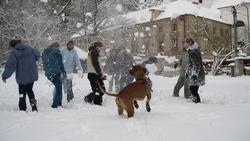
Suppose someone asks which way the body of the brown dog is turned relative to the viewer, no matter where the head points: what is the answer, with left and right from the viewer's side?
facing away from the viewer and to the right of the viewer

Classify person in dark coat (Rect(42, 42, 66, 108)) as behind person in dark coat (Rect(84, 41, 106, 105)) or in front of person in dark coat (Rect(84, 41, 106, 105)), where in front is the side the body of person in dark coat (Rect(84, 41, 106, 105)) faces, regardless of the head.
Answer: behind

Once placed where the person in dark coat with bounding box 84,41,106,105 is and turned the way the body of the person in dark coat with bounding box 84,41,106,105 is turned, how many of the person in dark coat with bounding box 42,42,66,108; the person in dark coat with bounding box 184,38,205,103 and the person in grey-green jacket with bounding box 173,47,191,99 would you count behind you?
1

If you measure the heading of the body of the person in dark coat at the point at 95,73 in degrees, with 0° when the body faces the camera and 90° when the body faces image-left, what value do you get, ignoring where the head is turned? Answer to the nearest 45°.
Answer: approximately 270°

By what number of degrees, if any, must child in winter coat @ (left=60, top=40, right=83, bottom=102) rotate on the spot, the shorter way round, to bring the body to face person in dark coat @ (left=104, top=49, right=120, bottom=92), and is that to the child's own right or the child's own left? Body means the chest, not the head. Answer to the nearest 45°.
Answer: approximately 135° to the child's own left

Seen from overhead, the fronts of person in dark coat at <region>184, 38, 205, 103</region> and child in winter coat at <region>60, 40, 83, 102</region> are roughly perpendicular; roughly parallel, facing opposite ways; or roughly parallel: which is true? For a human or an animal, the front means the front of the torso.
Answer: roughly perpendicular

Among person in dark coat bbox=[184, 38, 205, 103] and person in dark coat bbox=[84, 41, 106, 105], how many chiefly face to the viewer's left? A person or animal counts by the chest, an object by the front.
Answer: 1

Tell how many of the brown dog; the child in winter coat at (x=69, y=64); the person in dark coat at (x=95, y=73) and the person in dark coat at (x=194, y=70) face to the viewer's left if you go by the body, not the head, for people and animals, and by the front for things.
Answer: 1

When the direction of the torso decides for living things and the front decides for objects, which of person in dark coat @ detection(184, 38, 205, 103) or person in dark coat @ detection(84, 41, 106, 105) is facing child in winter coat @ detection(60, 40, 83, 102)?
person in dark coat @ detection(184, 38, 205, 103)

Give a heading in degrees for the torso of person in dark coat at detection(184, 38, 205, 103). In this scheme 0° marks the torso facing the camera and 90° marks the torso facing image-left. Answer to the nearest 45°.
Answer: approximately 90°

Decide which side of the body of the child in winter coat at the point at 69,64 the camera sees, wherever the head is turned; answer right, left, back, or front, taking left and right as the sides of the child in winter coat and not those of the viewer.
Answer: front
